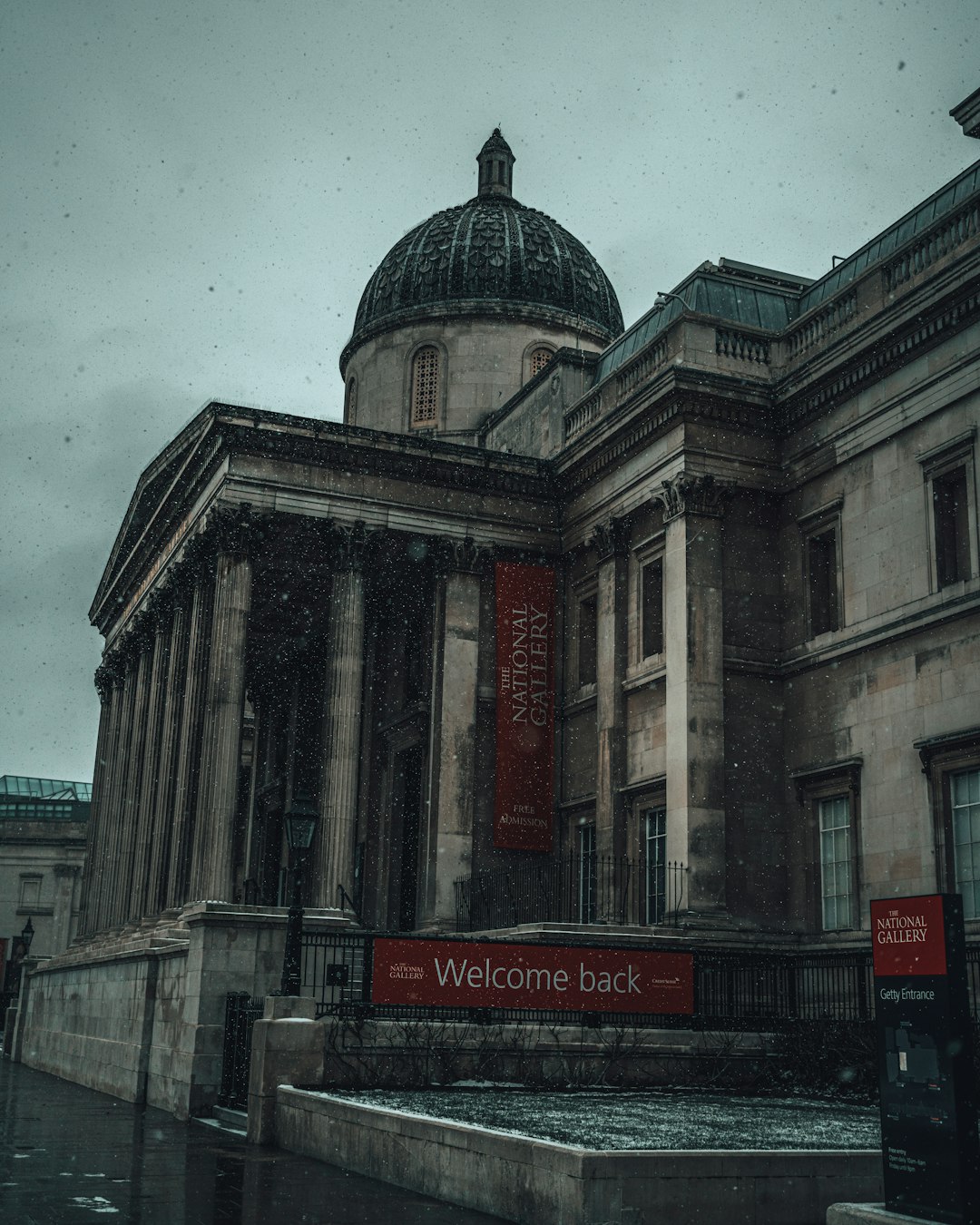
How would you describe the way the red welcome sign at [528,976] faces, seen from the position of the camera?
facing the viewer

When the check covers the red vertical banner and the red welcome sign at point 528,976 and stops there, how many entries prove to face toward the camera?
2

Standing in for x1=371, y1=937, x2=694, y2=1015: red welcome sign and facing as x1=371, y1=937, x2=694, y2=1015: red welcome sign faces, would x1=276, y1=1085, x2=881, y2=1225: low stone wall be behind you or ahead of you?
ahead

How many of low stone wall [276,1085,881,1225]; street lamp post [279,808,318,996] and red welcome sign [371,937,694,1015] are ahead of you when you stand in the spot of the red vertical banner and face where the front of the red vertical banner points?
3

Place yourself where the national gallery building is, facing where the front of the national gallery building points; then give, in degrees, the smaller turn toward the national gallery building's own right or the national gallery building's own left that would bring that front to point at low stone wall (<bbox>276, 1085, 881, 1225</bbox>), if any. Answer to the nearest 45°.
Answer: approximately 45° to the national gallery building's own left

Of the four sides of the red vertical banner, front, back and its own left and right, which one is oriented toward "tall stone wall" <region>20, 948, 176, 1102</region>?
right

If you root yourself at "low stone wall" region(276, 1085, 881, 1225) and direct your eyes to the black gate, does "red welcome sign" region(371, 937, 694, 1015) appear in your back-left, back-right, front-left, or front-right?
front-right

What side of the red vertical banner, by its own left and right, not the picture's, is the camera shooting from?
front

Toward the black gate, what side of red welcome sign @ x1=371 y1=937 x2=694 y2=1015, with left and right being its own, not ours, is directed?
right

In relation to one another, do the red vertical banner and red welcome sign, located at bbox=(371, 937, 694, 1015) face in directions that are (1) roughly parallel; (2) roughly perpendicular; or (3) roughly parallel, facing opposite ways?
roughly parallel

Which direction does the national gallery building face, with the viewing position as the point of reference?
facing the viewer and to the left of the viewer

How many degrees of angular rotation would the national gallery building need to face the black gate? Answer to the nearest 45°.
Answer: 0° — it already faces it
